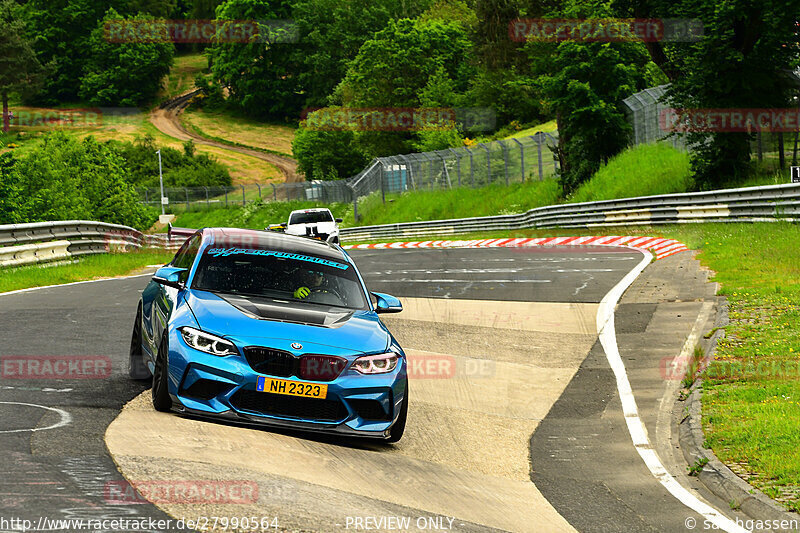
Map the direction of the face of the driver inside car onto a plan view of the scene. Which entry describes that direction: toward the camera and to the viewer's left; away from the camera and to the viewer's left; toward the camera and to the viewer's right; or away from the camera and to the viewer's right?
toward the camera and to the viewer's right

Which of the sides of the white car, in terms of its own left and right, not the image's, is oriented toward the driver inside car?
front

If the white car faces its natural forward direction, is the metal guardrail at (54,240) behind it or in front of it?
in front

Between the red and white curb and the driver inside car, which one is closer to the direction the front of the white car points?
the driver inside car

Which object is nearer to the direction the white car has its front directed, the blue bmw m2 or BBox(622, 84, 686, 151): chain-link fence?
the blue bmw m2

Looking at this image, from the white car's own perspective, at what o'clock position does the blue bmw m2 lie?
The blue bmw m2 is roughly at 12 o'clock from the white car.

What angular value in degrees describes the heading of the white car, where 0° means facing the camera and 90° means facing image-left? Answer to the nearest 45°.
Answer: approximately 0°

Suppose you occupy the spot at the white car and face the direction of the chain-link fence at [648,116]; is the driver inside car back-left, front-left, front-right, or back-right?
back-right

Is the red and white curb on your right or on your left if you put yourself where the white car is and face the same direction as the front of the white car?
on your left

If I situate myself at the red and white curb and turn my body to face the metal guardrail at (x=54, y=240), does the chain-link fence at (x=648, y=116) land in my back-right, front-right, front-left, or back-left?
back-right

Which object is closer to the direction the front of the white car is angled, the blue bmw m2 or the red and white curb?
the blue bmw m2
